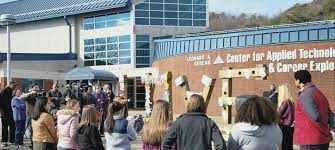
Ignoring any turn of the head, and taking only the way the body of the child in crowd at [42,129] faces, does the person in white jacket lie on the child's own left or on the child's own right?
on the child's own right

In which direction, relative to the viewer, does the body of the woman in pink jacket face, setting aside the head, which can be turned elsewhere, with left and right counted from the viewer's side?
facing away from the viewer and to the right of the viewer

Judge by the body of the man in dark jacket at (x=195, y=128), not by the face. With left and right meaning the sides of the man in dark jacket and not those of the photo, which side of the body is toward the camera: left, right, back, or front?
back

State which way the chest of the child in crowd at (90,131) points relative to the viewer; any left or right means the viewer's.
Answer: facing away from the viewer

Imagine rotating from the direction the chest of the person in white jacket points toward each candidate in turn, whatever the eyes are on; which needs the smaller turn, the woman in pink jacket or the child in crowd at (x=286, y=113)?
the child in crowd

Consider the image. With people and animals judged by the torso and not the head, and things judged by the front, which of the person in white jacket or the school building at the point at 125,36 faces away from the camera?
the person in white jacket

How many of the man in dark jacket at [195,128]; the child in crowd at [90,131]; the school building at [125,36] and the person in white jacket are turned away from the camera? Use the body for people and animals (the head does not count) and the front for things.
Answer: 3

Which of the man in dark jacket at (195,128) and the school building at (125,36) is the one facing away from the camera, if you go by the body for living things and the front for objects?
the man in dark jacket

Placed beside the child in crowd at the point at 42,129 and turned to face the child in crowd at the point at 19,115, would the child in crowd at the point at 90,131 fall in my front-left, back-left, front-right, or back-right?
back-right

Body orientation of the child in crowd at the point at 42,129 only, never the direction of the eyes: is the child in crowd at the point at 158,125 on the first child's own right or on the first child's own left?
on the first child's own right

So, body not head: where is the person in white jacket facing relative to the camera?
away from the camera
